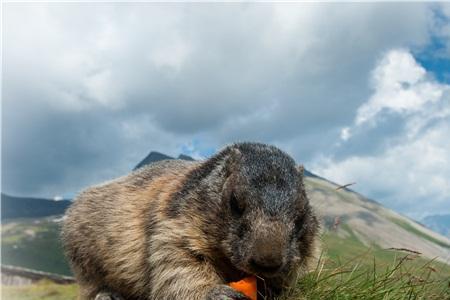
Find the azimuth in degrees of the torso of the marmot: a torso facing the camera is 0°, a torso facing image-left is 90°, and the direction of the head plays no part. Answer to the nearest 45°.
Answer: approximately 315°
